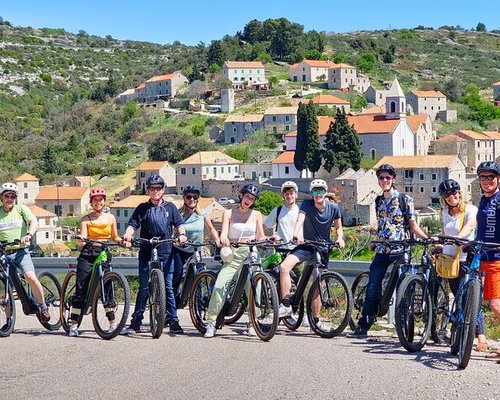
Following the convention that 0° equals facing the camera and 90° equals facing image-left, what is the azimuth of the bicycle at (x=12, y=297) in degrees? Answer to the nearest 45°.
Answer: approximately 45°

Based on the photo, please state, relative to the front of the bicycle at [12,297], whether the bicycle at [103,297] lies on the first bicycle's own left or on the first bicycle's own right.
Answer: on the first bicycle's own left

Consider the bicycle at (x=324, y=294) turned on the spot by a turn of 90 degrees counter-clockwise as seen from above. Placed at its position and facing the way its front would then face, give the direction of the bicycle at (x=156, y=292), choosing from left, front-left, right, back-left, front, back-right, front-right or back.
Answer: back-left

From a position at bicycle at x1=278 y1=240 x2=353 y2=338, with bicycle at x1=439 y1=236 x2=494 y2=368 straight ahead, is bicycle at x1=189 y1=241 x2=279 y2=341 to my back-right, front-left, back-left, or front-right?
back-right

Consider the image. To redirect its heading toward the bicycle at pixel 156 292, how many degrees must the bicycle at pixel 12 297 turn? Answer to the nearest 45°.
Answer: approximately 90° to its left

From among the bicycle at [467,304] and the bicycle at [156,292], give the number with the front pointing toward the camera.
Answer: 2

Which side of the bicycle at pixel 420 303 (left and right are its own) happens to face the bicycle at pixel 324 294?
right

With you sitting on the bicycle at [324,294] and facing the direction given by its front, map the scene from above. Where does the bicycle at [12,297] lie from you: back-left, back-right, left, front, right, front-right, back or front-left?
back-right

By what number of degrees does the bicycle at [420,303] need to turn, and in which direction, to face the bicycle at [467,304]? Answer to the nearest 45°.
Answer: approximately 90° to its left

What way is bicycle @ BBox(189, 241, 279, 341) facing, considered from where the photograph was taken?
facing the viewer and to the right of the viewer
